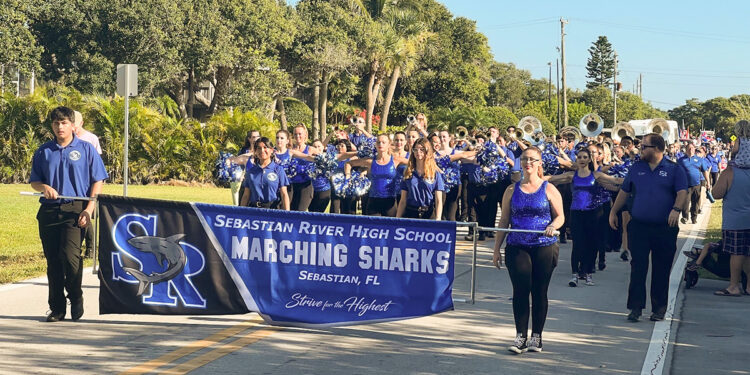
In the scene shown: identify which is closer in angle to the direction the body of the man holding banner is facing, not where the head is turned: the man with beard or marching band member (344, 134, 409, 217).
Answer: the man with beard

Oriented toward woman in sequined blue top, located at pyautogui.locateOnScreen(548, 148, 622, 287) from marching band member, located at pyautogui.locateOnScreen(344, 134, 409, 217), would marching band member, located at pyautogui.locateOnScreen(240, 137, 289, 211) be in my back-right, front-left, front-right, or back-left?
back-right

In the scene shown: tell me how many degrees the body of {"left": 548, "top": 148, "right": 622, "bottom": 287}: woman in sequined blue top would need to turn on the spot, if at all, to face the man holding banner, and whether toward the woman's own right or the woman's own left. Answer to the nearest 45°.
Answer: approximately 45° to the woman's own right

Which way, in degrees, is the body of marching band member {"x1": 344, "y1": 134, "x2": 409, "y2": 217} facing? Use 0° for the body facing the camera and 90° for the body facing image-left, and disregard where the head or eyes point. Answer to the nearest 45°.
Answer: approximately 0°

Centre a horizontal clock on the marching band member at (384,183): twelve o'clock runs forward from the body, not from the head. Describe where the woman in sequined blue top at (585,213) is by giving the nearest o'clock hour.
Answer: The woman in sequined blue top is roughly at 9 o'clock from the marching band member.

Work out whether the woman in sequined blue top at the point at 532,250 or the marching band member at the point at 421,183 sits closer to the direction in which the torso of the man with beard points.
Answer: the woman in sequined blue top

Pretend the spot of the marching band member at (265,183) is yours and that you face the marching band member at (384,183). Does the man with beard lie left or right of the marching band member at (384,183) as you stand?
right

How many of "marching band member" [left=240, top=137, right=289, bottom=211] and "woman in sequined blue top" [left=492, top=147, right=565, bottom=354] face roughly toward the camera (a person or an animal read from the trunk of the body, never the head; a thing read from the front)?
2

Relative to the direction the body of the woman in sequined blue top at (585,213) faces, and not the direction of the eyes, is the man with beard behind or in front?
in front

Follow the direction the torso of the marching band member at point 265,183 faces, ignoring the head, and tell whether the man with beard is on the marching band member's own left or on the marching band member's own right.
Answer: on the marching band member's own left

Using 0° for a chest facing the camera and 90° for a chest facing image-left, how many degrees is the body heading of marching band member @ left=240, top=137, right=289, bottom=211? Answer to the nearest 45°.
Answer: approximately 0°

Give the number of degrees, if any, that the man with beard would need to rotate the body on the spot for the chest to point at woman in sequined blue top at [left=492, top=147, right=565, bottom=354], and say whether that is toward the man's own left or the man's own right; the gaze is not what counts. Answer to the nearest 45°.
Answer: approximately 45° to the man's own right
